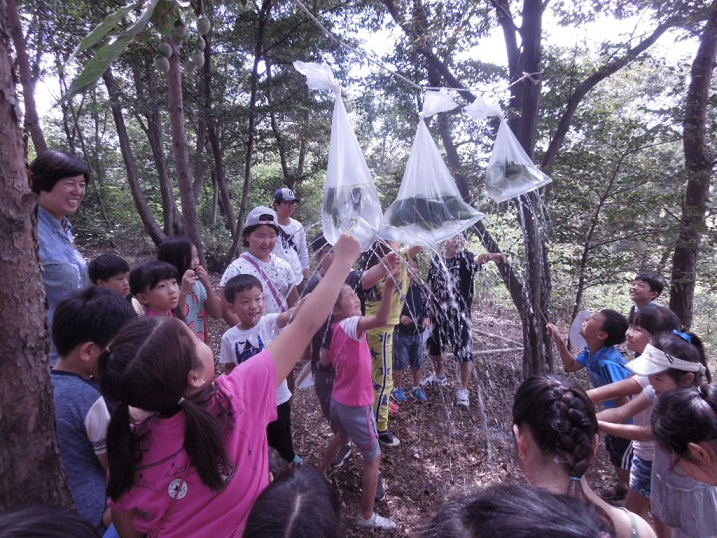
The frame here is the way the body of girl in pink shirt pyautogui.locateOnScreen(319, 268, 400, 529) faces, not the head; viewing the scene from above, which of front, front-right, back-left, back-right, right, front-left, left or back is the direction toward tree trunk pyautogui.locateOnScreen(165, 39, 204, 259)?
back

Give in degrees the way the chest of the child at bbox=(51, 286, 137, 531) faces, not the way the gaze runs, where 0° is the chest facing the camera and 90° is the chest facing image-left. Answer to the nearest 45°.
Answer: approximately 225°

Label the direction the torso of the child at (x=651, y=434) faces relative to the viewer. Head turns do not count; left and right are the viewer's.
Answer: facing to the left of the viewer

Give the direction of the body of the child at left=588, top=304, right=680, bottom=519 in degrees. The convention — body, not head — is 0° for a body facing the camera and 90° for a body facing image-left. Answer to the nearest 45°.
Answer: approximately 90°

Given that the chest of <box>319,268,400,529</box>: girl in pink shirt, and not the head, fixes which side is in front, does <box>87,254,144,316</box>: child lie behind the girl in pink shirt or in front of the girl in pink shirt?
behind

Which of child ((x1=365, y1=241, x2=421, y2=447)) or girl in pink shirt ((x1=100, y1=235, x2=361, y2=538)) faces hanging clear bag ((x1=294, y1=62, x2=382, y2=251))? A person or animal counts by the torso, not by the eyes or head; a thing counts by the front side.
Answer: the girl in pink shirt

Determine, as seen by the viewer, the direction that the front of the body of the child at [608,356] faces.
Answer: to the viewer's left

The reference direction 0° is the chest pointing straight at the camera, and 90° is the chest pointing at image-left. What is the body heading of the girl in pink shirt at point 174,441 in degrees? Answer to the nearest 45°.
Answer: approximately 225°

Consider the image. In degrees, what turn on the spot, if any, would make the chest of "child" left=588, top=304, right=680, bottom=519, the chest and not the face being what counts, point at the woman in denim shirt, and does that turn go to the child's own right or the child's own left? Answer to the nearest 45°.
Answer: approximately 45° to the child's own left

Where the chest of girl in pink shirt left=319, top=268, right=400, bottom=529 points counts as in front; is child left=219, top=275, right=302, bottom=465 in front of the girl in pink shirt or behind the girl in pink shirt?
behind
